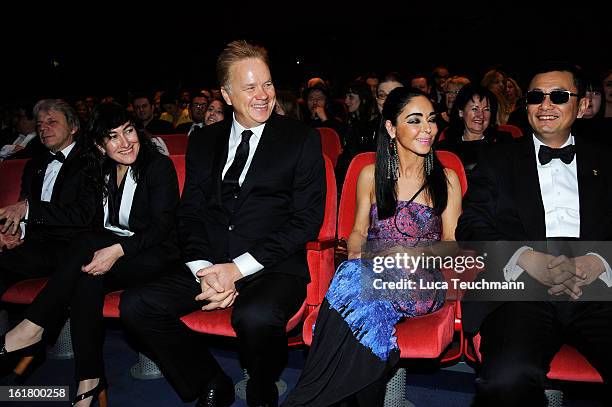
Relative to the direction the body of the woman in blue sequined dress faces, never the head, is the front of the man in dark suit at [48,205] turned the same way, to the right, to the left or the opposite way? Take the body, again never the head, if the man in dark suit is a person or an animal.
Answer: the same way

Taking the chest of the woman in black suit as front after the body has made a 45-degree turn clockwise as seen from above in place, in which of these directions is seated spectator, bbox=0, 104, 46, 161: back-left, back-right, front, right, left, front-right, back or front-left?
right

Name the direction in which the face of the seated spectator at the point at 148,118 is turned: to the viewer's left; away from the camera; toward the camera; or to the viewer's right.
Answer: toward the camera

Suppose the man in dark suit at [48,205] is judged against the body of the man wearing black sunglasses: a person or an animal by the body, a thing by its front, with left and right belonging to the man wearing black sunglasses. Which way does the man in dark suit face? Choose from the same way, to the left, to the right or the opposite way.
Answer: the same way

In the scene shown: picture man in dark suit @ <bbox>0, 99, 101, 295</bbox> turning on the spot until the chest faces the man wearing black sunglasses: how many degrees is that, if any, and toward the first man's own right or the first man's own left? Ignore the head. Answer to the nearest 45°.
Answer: approximately 90° to the first man's own left

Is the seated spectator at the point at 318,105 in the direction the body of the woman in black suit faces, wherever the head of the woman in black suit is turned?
no

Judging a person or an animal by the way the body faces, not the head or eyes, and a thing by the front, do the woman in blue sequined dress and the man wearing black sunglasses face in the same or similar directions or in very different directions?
same or similar directions

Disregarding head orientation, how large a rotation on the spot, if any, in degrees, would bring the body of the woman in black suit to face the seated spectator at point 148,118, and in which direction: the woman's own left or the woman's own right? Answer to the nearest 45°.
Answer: approximately 135° to the woman's own right

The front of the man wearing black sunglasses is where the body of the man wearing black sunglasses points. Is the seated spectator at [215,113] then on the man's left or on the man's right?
on the man's right

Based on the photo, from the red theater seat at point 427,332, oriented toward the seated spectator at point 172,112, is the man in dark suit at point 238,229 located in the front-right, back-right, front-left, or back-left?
front-left

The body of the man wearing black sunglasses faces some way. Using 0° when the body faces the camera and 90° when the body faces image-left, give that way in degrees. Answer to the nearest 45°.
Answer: approximately 0°

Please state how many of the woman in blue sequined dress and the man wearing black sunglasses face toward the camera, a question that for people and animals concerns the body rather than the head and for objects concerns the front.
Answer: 2

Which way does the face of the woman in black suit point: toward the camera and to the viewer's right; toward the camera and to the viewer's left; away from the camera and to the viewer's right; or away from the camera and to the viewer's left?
toward the camera and to the viewer's right

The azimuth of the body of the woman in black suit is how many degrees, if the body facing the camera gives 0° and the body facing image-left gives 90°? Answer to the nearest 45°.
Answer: approximately 45°

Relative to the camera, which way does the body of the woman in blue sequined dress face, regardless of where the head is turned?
toward the camera

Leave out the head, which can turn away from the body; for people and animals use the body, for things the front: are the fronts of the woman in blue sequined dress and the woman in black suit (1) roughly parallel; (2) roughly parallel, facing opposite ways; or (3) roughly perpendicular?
roughly parallel

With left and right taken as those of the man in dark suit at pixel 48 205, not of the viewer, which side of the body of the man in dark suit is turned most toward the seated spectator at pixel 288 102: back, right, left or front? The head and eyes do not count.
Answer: back

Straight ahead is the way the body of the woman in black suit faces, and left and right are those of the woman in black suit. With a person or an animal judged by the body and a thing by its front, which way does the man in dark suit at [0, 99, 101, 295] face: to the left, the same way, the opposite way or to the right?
the same way

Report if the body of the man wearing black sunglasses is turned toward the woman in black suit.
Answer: no

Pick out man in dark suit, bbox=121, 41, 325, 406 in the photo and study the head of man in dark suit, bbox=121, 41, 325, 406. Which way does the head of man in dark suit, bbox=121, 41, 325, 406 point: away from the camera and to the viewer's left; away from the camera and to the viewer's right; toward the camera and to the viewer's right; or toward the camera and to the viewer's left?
toward the camera and to the viewer's right

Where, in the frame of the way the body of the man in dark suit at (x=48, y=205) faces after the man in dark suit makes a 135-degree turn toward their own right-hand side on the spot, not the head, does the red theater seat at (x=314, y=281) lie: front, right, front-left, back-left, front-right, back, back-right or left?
back-right
